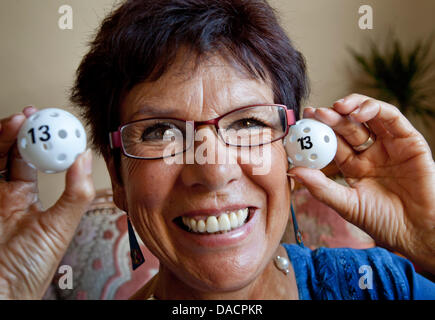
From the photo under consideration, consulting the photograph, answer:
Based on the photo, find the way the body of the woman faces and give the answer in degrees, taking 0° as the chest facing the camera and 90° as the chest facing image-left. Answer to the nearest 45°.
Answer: approximately 0°
